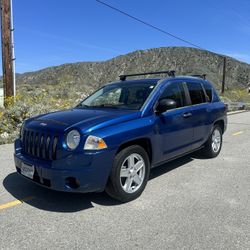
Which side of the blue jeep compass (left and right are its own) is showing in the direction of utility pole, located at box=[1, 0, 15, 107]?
right

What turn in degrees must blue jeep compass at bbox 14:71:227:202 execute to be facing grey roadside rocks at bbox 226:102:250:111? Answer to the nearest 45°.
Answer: approximately 180°

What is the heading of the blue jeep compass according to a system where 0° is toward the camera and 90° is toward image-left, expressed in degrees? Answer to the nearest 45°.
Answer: approximately 45°
